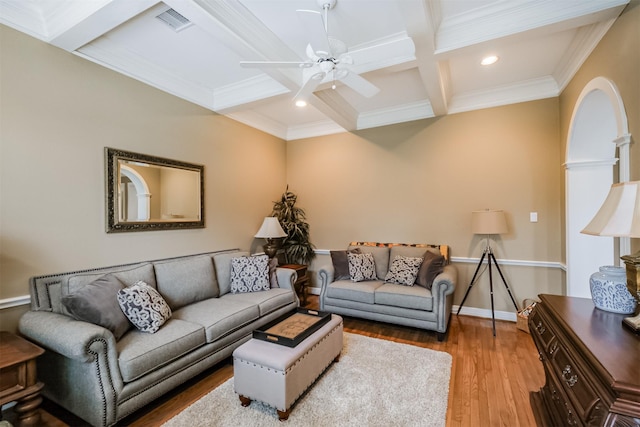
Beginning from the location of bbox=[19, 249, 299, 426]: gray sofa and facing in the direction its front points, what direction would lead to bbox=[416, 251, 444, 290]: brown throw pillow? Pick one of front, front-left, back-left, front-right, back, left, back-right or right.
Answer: front-left

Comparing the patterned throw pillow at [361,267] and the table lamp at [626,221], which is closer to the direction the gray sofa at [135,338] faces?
the table lamp

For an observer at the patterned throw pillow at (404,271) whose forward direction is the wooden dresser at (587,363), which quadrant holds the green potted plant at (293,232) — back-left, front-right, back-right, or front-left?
back-right

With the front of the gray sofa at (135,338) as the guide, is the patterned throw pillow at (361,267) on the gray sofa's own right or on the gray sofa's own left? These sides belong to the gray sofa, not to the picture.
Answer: on the gray sofa's own left

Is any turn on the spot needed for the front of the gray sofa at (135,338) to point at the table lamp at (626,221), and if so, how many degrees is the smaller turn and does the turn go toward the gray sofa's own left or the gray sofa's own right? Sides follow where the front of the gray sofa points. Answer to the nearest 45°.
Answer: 0° — it already faces it

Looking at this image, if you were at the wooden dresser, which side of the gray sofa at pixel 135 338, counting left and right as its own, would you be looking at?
front

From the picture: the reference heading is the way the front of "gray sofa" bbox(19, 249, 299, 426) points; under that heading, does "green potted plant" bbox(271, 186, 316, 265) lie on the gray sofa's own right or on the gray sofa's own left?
on the gray sofa's own left

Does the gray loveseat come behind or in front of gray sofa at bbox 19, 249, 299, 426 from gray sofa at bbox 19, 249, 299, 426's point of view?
in front

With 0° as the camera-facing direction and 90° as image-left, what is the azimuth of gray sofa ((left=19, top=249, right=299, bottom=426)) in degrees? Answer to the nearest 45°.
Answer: approximately 315°

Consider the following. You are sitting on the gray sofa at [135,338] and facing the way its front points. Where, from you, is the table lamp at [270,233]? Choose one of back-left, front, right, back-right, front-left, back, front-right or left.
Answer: left

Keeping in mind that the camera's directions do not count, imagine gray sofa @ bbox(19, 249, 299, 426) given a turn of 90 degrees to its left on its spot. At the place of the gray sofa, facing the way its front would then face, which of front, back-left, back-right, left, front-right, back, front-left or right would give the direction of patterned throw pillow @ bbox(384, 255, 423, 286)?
front-right

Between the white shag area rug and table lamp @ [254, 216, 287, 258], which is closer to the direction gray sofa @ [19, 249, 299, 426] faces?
the white shag area rug
